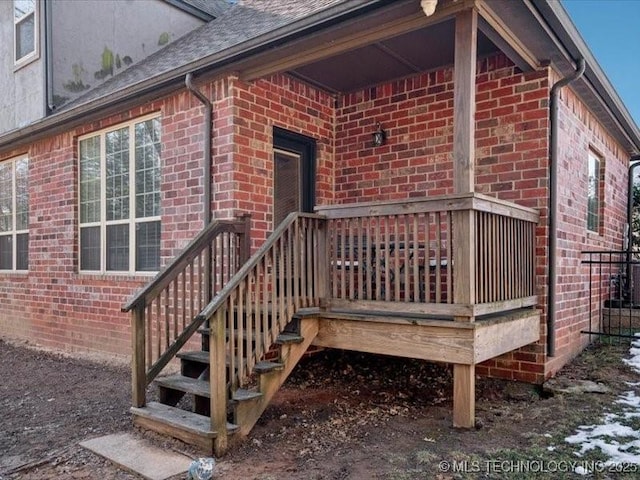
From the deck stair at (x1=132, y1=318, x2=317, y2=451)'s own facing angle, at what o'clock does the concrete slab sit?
The concrete slab is roughly at 12 o'clock from the deck stair.

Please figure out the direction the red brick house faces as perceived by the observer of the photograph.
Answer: facing the viewer and to the left of the viewer

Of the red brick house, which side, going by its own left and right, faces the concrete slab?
front

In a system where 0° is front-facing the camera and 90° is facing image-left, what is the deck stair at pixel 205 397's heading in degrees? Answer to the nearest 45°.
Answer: approximately 45°

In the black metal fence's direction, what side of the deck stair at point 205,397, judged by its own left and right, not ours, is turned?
back

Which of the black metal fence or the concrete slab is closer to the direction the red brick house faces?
the concrete slab
